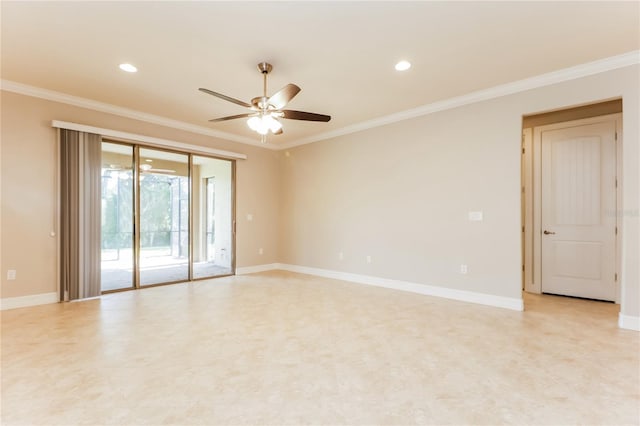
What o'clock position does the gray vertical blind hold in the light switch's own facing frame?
The gray vertical blind is roughly at 2 o'clock from the light switch.

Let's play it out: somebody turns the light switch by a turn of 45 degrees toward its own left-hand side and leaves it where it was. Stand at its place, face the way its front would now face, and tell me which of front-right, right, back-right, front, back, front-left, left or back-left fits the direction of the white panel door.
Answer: left

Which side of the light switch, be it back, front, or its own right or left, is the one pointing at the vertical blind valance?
right

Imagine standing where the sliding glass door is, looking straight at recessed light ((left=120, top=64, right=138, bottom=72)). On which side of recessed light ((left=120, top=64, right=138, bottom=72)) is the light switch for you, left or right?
left

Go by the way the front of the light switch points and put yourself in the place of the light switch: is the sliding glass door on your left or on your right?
on your right

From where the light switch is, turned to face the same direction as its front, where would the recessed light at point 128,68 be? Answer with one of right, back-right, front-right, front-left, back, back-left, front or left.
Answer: front-right

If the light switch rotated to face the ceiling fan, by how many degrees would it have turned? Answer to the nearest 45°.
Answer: approximately 45° to its right
